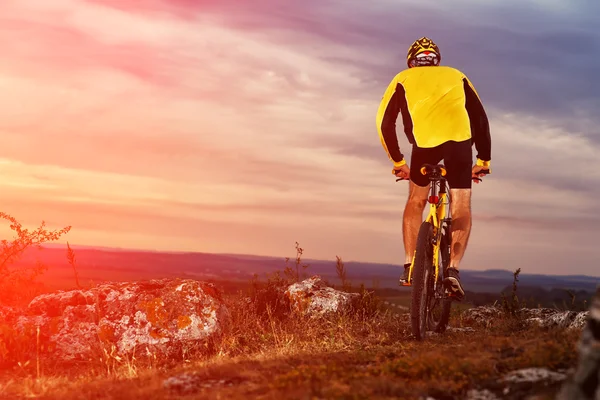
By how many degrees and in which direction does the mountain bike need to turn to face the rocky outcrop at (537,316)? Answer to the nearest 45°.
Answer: approximately 45° to its right

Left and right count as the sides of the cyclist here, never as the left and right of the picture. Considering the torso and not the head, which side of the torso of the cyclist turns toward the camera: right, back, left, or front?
back

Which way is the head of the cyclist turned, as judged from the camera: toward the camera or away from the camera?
away from the camera

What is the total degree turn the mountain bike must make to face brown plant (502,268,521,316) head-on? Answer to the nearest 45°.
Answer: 0° — it already faces it

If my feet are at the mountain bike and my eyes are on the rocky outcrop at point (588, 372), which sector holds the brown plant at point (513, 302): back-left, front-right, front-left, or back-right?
back-left

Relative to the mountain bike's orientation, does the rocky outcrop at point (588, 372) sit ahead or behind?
behind

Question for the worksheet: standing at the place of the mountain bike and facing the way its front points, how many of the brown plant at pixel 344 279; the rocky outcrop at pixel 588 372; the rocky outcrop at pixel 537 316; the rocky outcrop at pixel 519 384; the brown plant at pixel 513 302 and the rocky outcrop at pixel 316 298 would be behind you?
2

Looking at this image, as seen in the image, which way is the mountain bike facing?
away from the camera

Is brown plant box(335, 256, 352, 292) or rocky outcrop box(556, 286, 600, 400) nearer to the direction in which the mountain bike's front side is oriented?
the brown plant

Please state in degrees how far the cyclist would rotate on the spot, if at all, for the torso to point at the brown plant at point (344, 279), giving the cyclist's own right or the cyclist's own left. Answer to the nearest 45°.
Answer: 0° — they already face it
